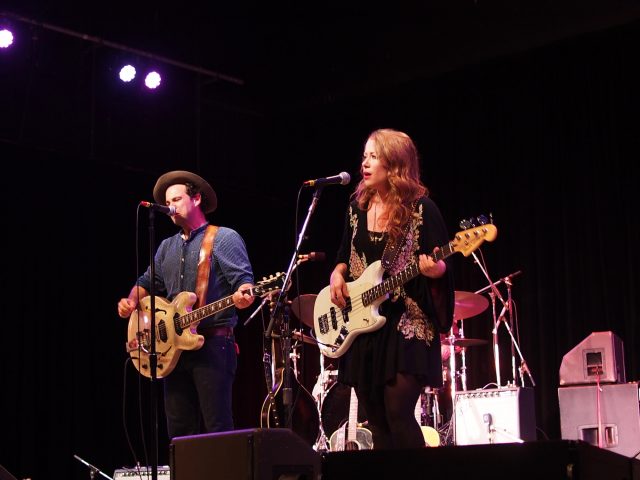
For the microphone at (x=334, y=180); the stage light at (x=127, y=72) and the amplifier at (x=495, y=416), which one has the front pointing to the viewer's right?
the microphone

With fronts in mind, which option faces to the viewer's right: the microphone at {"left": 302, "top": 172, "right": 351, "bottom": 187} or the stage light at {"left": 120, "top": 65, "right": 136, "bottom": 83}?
the microphone

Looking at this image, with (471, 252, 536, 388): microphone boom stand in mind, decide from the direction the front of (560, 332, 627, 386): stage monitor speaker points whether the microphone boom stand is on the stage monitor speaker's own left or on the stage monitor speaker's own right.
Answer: on the stage monitor speaker's own right

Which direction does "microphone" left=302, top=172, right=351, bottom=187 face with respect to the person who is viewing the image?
facing to the right of the viewer

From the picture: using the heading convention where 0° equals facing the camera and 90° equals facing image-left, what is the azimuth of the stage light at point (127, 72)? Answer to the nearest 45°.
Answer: approximately 0°

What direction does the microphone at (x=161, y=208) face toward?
to the viewer's right

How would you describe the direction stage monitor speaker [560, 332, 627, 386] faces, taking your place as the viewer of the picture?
facing to the left of the viewer

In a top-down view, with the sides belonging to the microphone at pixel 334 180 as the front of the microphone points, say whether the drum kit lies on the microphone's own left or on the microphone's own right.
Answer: on the microphone's own left

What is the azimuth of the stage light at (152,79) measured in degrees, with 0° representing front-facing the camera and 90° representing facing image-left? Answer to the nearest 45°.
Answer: approximately 0°
